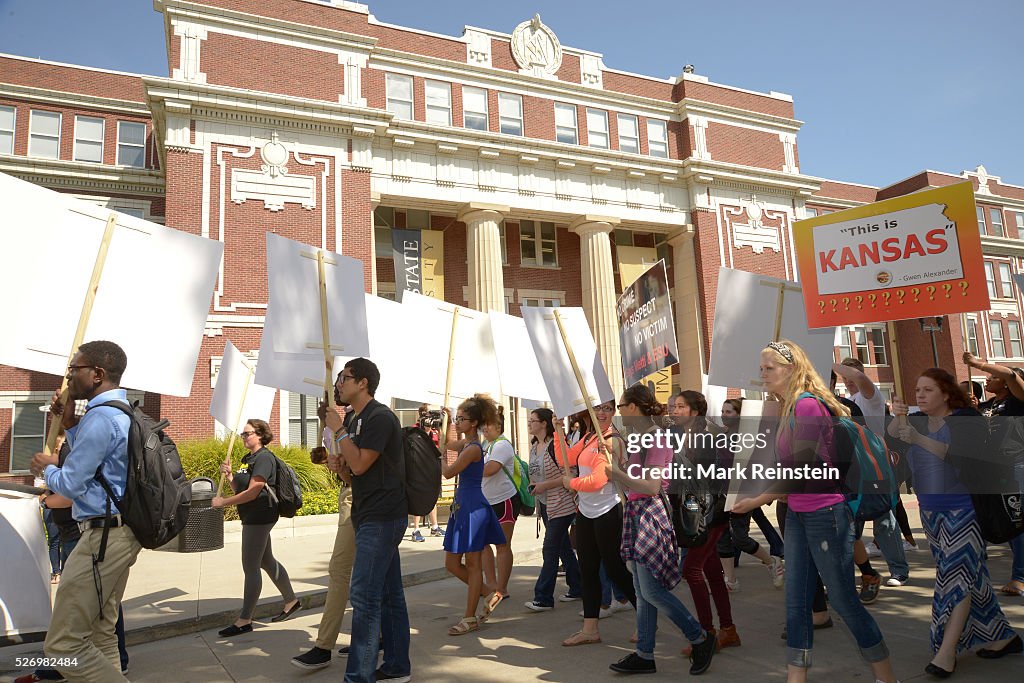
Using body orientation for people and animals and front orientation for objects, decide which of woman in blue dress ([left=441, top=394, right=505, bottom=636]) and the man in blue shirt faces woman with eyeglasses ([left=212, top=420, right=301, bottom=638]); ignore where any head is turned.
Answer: the woman in blue dress

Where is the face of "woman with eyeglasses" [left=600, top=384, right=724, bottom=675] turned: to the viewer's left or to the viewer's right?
to the viewer's left

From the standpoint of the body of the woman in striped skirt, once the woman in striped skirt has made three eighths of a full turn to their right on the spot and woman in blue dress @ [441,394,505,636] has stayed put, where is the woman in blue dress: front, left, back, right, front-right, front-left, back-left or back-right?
left

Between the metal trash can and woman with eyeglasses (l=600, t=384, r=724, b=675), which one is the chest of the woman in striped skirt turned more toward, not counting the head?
the woman with eyeglasses

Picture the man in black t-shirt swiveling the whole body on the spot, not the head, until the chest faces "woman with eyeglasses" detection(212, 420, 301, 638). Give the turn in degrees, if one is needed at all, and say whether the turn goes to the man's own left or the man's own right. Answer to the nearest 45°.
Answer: approximately 45° to the man's own right

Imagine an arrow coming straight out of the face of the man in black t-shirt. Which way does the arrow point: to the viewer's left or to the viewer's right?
to the viewer's left

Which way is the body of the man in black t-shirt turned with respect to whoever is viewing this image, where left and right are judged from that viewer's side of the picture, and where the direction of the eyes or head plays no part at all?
facing to the left of the viewer

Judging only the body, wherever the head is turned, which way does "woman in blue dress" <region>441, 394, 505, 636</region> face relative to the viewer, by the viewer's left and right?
facing to the left of the viewer

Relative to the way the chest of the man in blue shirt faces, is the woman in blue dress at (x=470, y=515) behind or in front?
behind

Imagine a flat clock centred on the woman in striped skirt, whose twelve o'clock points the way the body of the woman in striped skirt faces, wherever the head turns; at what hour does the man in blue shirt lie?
The man in blue shirt is roughly at 12 o'clock from the woman in striped skirt.

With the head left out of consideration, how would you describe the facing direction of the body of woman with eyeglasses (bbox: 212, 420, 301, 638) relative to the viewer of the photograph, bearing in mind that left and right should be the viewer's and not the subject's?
facing to the left of the viewer

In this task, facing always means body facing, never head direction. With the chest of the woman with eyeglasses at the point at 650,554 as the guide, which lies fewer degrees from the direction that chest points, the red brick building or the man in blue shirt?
the man in blue shirt

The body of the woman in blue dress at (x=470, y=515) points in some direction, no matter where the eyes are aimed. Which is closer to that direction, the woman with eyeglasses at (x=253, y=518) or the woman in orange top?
the woman with eyeglasses

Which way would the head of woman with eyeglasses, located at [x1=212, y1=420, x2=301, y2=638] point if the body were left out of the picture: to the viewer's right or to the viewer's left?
to the viewer's left

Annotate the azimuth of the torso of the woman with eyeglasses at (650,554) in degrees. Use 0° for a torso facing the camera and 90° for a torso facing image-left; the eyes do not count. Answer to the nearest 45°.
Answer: approximately 90°
